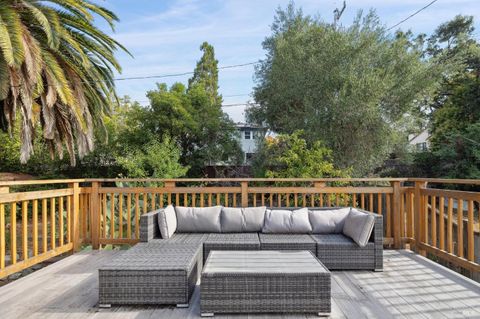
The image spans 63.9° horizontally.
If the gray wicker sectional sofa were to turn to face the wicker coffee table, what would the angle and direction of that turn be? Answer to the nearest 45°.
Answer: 0° — it already faces it

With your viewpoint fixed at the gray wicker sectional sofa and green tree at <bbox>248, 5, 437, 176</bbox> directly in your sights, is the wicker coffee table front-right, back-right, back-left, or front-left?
back-right

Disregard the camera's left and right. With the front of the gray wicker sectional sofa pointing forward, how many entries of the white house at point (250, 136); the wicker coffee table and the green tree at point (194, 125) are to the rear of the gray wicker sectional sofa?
2

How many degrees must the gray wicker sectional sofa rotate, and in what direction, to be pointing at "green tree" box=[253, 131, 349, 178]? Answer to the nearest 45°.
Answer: approximately 180°

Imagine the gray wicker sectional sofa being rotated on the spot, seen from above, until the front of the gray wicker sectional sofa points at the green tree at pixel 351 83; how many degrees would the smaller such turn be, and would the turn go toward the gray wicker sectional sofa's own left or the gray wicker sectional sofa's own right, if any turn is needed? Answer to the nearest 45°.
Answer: approximately 135° to the gray wicker sectional sofa's own left

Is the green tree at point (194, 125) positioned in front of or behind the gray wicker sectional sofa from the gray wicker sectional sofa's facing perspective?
behind

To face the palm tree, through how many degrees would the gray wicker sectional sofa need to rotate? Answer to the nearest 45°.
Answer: approximately 135° to its right

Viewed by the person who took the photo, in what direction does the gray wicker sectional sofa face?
facing the viewer

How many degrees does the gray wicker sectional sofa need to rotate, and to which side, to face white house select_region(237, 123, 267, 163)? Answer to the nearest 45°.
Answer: approximately 180°

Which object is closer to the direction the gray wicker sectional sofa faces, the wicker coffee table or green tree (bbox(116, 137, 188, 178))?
the wicker coffee table

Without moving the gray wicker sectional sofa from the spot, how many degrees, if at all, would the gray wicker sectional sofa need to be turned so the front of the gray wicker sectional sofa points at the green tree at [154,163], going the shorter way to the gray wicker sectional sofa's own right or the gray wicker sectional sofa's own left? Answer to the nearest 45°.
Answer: approximately 180°
